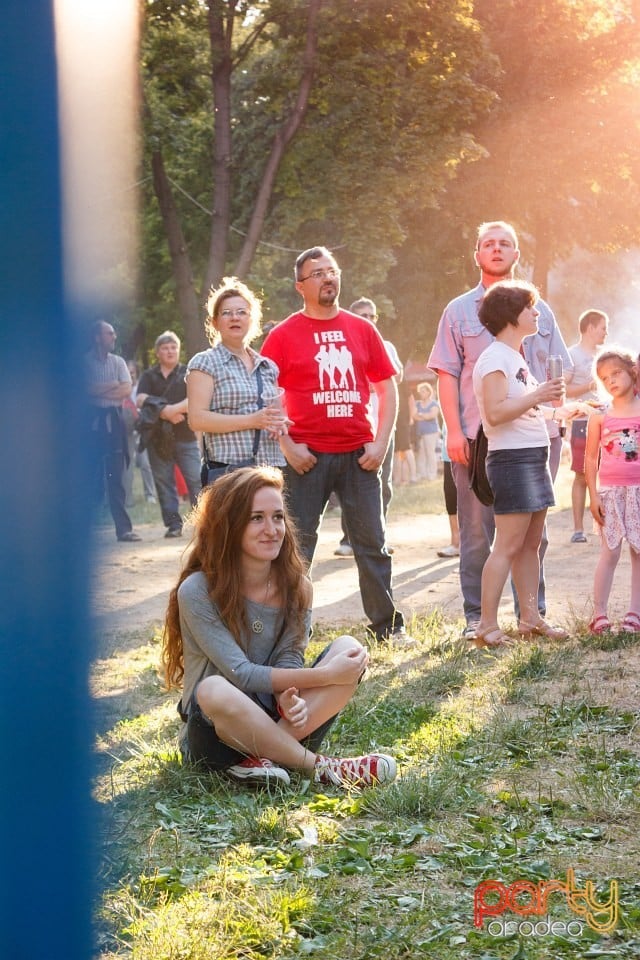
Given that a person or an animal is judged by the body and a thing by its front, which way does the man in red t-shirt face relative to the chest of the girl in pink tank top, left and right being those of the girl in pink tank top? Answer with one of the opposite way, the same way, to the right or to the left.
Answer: the same way

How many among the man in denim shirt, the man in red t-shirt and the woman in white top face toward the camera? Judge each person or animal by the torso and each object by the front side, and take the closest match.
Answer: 2

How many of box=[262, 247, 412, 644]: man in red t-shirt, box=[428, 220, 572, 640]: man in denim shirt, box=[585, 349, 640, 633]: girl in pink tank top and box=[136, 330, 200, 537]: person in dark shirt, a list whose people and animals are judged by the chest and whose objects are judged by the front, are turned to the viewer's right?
0

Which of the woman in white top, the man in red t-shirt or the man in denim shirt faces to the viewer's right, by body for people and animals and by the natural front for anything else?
the woman in white top

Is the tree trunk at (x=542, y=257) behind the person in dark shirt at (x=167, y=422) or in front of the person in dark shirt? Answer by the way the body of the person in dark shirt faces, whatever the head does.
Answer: behind

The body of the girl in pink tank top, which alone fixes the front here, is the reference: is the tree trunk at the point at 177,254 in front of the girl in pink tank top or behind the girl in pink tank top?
behind

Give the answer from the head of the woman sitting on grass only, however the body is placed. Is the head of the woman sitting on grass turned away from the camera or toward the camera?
toward the camera

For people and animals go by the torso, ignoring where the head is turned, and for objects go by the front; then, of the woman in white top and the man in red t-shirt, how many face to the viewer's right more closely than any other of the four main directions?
1

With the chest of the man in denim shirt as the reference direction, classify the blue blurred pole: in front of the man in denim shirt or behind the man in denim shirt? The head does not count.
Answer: in front

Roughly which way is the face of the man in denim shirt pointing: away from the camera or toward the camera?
toward the camera

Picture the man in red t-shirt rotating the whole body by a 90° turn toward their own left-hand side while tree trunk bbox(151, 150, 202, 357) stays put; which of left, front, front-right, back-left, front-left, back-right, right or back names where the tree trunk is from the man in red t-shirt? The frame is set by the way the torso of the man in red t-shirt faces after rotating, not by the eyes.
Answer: left

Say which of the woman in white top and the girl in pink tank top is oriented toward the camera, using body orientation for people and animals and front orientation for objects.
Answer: the girl in pink tank top

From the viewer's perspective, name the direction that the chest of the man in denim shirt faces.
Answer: toward the camera

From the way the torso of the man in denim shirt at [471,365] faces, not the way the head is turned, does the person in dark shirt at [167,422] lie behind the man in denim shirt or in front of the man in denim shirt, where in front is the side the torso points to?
behind

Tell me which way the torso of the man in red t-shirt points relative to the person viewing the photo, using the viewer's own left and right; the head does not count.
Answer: facing the viewer
